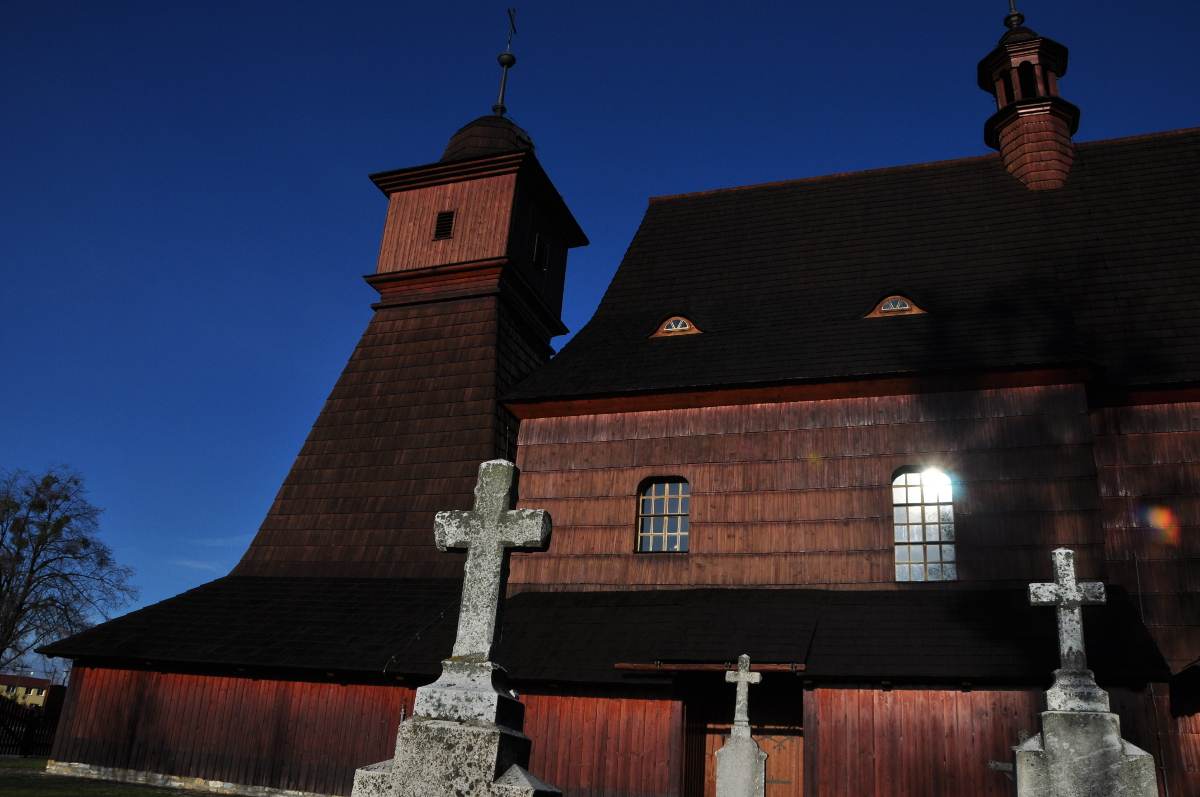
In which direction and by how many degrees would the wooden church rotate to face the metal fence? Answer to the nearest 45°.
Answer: approximately 45° to its right

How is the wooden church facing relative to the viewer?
to the viewer's left
